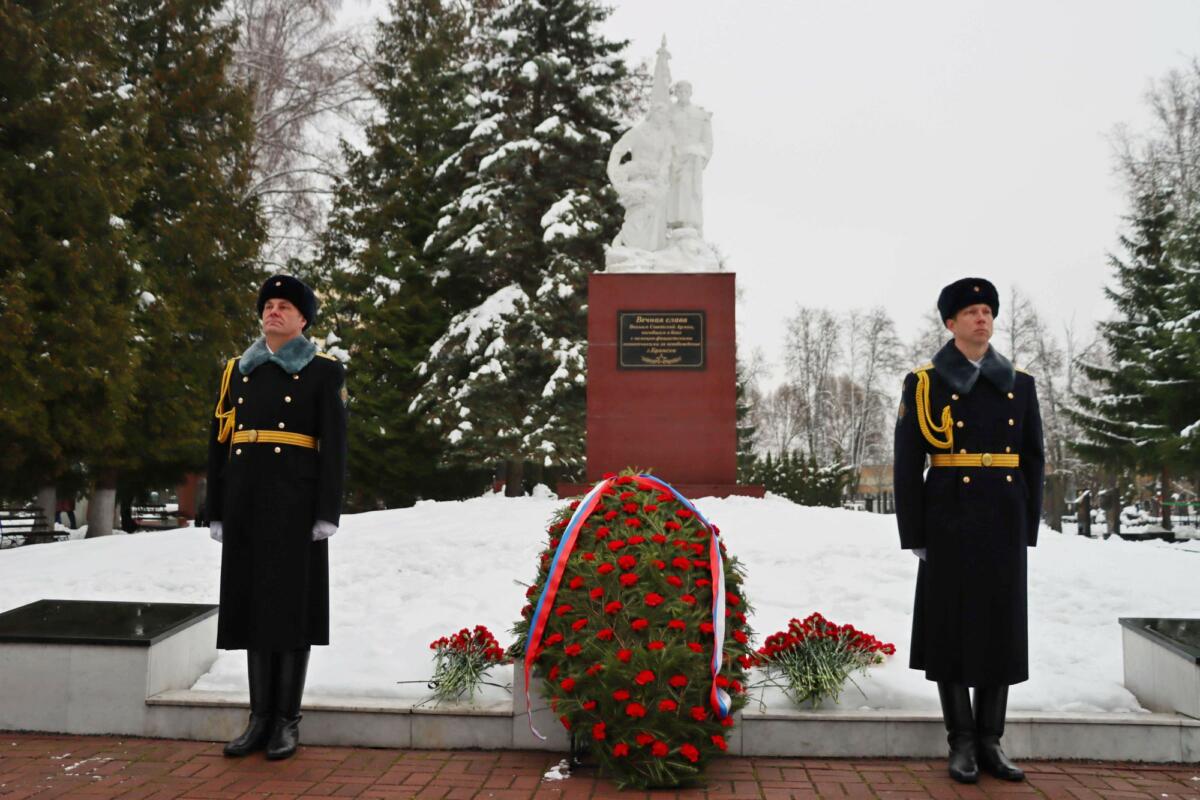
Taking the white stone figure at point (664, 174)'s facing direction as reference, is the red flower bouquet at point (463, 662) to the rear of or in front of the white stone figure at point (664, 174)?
in front

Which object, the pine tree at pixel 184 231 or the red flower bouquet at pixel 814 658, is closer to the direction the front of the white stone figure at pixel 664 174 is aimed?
the red flower bouquet

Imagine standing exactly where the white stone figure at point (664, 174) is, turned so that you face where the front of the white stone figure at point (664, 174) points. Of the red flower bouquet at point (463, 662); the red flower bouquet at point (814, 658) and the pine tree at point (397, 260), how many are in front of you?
2

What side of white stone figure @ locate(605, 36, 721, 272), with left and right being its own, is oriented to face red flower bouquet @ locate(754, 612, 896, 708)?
front

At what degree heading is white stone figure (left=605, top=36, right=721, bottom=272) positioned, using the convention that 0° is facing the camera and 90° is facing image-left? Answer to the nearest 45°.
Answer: approximately 0°

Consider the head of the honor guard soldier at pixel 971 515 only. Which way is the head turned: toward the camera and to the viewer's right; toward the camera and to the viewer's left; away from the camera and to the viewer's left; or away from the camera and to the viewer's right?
toward the camera and to the viewer's right

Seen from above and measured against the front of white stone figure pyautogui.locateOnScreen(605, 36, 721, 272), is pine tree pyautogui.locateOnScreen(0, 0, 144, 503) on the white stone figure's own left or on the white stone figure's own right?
on the white stone figure's own right

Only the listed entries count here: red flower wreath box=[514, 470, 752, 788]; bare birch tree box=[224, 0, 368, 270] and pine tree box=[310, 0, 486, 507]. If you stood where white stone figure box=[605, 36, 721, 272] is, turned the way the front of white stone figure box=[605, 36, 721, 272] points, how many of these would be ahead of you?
1

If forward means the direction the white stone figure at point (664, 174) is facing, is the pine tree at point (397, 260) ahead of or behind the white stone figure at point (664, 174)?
behind

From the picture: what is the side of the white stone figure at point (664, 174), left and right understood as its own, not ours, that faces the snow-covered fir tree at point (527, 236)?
back
